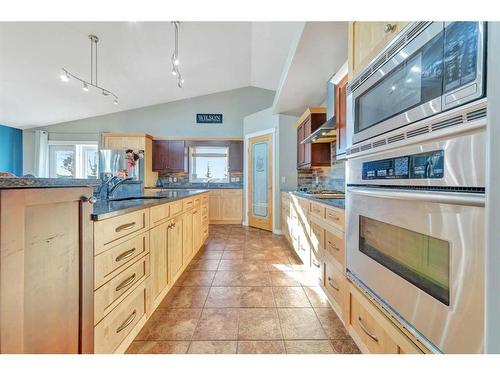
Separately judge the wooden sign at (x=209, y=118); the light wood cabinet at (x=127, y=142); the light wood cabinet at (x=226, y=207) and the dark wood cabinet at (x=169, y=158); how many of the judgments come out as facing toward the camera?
4

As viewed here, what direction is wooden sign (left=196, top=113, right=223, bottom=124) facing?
toward the camera

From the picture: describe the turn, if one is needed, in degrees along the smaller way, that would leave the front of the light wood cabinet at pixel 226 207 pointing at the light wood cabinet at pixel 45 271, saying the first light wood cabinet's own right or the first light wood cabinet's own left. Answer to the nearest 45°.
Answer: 0° — it already faces it

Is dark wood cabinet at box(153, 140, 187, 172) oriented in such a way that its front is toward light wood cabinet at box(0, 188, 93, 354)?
yes

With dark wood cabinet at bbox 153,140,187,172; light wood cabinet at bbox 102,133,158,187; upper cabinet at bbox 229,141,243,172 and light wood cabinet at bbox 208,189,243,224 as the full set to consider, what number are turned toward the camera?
4

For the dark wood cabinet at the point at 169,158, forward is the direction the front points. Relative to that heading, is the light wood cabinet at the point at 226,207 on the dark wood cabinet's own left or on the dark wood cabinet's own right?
on the dark wood cabinet's own left

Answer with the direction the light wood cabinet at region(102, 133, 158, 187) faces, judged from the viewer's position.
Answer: facing the viewer

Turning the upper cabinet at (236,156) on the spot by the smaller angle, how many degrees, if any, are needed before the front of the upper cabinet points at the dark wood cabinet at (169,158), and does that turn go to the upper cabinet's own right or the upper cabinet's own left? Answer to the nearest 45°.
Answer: approximately 90° to the upper cabinet's own right

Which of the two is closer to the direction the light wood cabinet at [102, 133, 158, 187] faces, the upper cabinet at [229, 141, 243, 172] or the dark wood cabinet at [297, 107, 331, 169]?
the dark wood cabinet

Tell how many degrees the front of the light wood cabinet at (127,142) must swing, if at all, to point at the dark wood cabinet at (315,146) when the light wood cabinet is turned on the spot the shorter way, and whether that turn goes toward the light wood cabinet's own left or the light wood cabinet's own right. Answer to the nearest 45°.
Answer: approximately 45° to the light wood cabinet's own left

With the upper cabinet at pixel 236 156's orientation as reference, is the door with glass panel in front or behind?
in front

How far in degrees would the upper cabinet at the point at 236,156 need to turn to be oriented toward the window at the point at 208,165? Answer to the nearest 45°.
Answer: approximately 135° to its right

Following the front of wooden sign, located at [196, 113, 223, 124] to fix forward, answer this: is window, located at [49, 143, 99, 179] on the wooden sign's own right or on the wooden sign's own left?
on the wooden sign's own right

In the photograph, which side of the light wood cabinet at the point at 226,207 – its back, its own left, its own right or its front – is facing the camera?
front

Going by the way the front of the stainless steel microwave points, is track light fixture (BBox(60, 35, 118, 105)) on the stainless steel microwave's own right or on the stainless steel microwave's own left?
on the stainless steel microwave's own right

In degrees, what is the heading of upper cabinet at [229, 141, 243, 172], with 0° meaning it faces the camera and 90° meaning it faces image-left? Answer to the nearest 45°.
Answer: approximately 0°

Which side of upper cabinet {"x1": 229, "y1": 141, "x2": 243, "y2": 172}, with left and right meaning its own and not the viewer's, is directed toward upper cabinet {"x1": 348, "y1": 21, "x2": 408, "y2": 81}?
front
